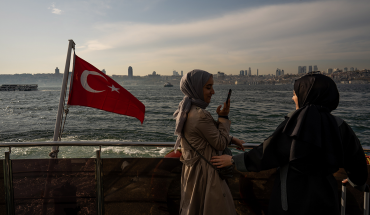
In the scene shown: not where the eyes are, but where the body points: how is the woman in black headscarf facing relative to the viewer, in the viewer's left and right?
facing away from the viewer and to the left of the viewer

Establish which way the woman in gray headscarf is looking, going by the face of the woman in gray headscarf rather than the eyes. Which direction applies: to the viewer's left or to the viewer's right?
to the viewer's right

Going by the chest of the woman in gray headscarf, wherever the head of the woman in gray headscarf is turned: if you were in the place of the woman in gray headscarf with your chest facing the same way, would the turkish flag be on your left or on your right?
on your left

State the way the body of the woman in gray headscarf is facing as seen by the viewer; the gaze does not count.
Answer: to the viewer's right

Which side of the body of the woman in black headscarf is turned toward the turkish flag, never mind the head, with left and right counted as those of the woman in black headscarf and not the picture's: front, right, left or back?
front
